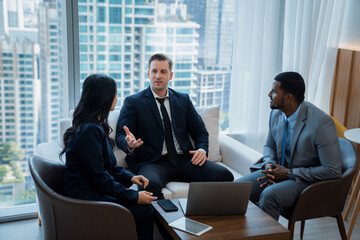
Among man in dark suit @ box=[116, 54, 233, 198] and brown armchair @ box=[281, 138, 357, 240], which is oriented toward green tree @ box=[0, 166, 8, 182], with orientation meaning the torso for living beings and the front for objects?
the brown armchair

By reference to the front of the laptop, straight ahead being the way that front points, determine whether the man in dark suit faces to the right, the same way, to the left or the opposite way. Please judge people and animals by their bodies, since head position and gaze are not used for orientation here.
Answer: the opposite way

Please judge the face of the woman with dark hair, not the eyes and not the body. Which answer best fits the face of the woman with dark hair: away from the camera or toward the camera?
away from the camera

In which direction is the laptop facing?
away from the camera

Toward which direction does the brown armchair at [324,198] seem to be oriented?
to the viewer's left

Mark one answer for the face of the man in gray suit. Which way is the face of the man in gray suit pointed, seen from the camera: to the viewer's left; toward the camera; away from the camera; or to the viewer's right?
to the viewer's left

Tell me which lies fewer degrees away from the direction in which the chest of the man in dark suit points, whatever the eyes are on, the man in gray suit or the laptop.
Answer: the laptop

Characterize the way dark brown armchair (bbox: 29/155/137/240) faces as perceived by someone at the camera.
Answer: facing to the right of the viewer

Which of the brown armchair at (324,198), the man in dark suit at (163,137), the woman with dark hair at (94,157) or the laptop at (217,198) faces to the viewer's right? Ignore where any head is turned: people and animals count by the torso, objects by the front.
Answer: the woman with dark hair

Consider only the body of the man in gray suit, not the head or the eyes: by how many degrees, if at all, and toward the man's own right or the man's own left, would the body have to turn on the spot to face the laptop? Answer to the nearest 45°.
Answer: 0° — they already face it
